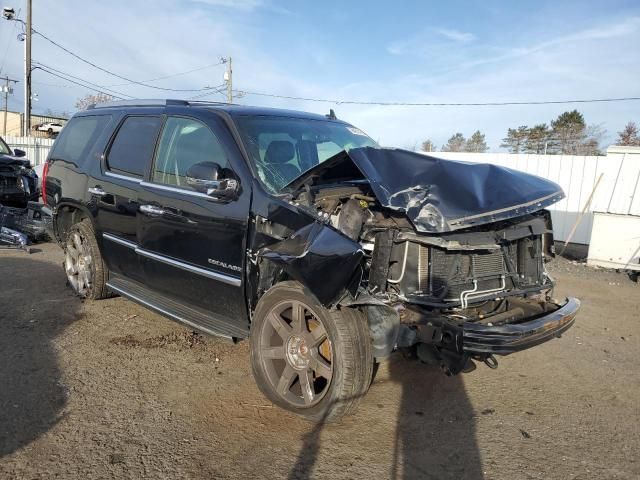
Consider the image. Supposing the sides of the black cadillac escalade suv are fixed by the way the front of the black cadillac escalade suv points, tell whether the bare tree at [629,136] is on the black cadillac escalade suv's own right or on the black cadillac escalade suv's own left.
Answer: on the black cadillac escalade suv's own left

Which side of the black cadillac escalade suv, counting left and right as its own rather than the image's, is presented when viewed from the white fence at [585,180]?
left

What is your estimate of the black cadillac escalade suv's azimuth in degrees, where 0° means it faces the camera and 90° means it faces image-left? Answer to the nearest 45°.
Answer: approximately 315°

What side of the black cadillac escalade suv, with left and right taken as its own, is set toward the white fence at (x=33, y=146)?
back

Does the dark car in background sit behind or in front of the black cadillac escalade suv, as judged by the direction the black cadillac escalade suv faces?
behind
